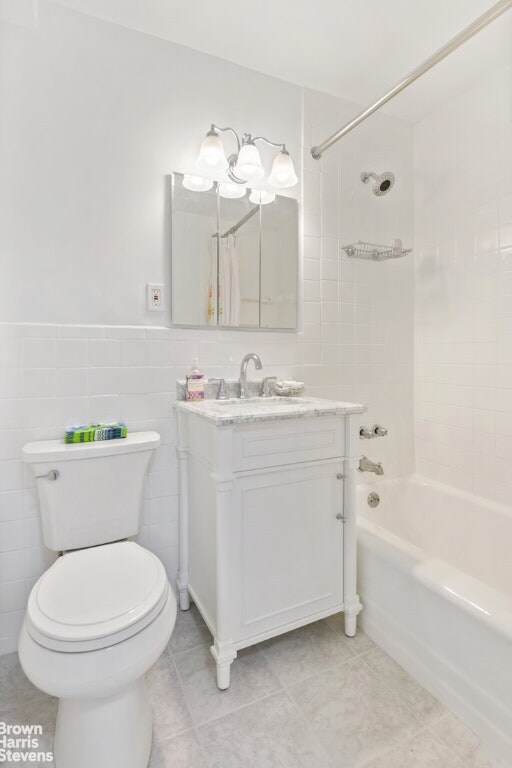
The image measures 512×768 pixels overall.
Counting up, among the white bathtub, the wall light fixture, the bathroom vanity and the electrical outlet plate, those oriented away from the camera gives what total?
0

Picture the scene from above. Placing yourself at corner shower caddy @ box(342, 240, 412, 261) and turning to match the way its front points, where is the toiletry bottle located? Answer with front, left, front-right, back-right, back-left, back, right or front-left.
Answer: right

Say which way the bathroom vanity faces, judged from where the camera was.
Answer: facing the viewer and to the right of the viewer

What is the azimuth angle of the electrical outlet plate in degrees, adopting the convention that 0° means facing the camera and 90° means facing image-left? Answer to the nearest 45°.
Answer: approximately 315°

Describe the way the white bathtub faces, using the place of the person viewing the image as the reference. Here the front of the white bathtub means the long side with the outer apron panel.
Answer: facing the viewer and to the left of the viewer

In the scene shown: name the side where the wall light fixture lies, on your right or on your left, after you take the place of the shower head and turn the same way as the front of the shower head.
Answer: on your right

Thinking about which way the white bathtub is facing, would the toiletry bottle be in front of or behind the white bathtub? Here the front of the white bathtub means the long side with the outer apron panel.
in front

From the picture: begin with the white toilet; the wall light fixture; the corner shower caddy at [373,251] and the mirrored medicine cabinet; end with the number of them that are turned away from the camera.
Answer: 0

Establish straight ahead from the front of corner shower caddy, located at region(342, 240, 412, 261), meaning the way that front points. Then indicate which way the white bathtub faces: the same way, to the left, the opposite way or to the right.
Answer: to the right

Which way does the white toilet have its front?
toward the camera
